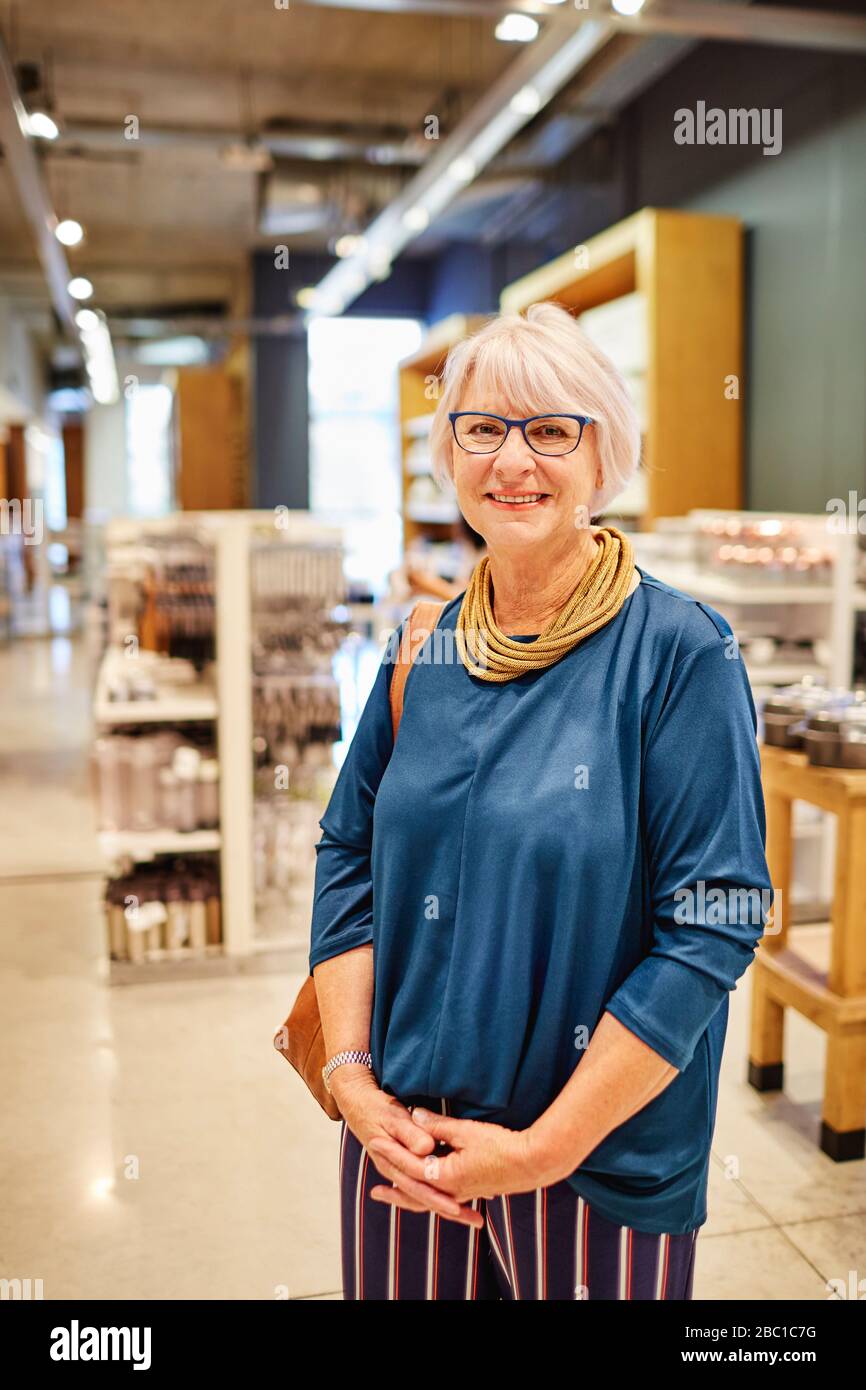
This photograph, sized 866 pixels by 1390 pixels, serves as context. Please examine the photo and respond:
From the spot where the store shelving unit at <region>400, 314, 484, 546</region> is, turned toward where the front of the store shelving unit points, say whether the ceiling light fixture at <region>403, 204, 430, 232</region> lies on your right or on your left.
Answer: on your left

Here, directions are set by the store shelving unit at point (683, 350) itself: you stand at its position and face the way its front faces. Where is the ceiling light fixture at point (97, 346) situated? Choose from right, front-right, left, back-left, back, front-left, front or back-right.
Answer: right

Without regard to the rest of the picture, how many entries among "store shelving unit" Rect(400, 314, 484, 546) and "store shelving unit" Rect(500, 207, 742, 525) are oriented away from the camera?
0

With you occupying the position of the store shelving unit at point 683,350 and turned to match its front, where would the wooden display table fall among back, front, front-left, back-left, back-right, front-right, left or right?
front-left

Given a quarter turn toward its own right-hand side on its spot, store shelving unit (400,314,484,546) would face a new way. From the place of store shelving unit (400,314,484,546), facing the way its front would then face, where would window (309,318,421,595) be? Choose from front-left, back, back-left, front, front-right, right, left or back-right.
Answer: front-right

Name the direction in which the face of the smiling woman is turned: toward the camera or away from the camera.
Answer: toward the camera

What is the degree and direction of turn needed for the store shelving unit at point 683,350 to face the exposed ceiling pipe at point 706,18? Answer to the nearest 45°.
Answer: approximately 45° to its left

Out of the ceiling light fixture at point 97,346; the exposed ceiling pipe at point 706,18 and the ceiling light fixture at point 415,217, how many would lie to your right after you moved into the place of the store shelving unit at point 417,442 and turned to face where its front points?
1

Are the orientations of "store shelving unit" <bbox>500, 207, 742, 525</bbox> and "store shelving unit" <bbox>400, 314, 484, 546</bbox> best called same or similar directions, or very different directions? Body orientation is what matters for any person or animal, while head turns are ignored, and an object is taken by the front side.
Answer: same or similar directions

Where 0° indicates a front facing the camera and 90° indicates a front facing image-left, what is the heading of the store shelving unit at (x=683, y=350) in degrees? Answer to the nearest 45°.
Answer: approximately 45°
